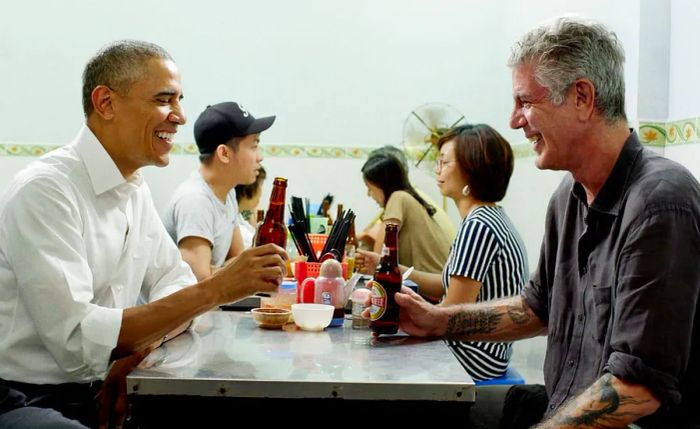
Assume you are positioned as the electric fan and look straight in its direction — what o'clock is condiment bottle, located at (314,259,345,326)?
The condiment bottle is roughly at 12 o'clock from the electric fan.

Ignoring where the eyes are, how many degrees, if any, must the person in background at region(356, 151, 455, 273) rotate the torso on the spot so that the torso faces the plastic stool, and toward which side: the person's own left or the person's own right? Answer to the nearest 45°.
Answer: approximately 90° to the person's own left

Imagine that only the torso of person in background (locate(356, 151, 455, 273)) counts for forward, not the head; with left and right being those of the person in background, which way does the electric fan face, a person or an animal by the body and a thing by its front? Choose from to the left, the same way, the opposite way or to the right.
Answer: to the left

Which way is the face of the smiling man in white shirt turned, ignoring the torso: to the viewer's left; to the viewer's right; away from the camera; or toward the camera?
to the viewer's right

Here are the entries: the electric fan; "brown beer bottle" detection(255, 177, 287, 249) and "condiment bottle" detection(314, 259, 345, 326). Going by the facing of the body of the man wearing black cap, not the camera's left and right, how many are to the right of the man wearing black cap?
2

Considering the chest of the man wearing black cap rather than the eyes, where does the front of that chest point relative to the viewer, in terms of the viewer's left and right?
facing to the right of the viewer

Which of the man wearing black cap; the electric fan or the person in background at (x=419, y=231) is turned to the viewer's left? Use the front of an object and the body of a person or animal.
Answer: the person in background

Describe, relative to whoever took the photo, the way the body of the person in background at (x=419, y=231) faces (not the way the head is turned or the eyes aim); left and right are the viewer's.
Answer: facing to the left of the viewer
